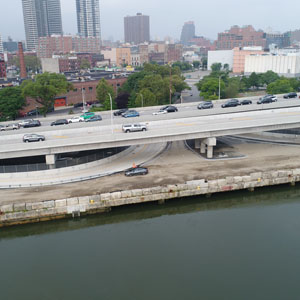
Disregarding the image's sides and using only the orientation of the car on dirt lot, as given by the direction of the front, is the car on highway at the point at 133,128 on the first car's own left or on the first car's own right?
on the first car's own right

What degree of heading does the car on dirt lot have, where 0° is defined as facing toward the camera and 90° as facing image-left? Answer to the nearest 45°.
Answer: approximately 90°

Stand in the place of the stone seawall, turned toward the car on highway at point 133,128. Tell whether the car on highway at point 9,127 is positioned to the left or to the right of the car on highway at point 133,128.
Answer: left

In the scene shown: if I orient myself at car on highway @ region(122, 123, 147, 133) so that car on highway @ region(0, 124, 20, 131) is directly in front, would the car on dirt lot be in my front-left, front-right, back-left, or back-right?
back-left
